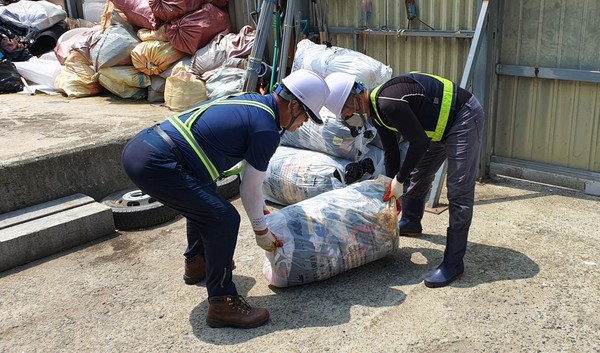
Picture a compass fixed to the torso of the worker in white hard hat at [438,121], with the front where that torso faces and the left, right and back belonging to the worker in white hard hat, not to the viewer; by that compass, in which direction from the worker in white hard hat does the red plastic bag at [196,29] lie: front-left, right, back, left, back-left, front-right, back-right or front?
front-right

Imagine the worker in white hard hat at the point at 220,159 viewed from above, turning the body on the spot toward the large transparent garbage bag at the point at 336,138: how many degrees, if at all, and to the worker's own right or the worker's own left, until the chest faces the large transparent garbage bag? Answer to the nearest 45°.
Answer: approximately 45° to the worker's own left

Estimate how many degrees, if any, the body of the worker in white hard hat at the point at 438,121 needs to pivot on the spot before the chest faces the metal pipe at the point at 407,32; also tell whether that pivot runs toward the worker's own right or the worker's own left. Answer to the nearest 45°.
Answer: approximately 90° to the worker's own right

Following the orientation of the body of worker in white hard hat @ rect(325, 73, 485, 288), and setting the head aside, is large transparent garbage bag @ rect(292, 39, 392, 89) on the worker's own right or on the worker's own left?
on the worker's own right

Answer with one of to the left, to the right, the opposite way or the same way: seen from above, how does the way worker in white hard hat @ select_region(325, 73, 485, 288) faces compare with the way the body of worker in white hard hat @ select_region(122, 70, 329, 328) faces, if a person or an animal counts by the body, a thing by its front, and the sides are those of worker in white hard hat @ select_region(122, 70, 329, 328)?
the opposite way

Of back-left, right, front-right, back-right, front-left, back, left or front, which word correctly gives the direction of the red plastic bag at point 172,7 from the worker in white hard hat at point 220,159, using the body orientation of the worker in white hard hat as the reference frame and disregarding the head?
left

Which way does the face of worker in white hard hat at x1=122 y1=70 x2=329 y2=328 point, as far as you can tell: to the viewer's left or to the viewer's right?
to the viewer's right

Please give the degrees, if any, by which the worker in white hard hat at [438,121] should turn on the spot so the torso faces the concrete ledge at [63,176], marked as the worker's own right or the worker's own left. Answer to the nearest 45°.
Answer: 0° — they already face it

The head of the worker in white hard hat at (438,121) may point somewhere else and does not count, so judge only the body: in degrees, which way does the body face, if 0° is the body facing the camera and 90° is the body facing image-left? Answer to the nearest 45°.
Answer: approximately 90°

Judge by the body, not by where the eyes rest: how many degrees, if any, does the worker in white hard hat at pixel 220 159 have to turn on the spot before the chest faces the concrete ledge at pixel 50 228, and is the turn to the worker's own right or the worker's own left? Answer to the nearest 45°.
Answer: approximately 135° to the worker's own left

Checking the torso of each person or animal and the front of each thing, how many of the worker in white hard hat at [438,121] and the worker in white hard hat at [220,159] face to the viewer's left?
1

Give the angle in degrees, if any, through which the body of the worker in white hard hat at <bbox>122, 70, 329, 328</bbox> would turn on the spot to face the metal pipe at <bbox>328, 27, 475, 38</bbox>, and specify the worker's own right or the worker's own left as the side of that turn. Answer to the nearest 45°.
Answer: approximately 45° to the worker's own left

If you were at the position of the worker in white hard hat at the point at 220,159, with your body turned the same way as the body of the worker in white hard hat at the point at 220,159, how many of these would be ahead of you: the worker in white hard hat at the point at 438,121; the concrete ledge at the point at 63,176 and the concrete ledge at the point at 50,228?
1

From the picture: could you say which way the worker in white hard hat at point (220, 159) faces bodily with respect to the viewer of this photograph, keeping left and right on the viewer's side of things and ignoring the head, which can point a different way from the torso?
facing to the right of the viewer
